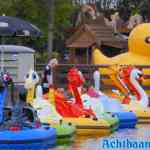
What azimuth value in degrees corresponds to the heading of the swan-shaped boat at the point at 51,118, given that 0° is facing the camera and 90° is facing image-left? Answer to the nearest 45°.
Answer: approximately 45°

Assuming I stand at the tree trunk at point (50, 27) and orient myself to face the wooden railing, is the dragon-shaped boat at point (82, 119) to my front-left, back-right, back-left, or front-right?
front-right

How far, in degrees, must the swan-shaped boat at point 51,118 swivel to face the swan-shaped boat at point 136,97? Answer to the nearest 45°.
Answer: approximately 180°

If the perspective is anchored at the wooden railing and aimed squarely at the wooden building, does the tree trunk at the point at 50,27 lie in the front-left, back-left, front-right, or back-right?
front-left

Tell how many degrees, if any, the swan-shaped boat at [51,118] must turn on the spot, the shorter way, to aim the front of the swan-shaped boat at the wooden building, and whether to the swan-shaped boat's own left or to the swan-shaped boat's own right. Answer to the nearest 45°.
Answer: approximately 135° to the swan-shaped boat's own right

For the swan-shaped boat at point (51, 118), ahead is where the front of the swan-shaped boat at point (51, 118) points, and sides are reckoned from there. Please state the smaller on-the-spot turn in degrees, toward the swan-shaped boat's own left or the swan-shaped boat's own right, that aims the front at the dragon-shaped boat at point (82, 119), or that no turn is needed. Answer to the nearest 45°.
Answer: approximately 180°

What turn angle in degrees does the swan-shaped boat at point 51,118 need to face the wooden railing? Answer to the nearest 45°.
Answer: approximately 135° to its right

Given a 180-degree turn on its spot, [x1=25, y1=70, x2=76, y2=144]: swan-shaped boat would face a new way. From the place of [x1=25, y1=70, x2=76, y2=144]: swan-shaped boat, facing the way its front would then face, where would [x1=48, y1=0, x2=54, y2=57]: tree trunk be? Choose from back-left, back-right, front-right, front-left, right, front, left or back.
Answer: front-left
